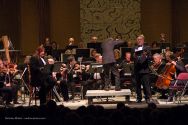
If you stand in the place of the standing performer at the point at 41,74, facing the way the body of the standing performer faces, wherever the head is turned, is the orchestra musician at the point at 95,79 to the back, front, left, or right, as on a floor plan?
left

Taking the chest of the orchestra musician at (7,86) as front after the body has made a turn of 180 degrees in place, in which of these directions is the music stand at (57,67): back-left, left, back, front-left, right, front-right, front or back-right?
back-right

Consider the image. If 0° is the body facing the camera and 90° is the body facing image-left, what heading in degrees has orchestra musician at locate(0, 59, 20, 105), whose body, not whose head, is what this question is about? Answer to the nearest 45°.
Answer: approximately 315°

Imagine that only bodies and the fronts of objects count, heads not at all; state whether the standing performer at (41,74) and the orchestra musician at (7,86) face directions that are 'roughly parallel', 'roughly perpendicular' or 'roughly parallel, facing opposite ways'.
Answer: roughly parallel

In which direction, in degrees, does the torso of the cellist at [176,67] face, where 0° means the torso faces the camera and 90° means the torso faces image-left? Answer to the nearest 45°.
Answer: approximately 90°

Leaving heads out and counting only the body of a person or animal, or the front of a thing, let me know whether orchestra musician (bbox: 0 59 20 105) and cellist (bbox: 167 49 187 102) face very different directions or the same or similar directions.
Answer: very different directions

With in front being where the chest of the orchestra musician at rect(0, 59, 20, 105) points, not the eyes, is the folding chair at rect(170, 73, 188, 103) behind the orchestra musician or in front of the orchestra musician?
in front

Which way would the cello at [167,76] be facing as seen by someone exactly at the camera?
facing the viewer and to the left of the viewer

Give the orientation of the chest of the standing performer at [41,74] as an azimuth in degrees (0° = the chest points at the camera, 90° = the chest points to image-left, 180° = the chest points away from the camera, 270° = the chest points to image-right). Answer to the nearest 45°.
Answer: approximately 315°

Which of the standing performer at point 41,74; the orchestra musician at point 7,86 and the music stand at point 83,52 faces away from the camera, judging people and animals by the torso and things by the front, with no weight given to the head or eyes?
the music stand

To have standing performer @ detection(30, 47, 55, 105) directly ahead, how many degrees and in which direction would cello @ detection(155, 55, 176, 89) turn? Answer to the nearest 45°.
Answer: approximately 45° to its right

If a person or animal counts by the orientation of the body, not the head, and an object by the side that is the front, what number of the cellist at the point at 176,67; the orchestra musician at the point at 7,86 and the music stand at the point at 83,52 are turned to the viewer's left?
1

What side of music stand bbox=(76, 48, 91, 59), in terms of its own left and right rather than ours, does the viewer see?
back

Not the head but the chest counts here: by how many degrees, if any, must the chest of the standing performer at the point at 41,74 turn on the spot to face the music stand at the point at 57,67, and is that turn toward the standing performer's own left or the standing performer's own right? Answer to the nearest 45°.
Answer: approximately 90° to the standing performer's own left

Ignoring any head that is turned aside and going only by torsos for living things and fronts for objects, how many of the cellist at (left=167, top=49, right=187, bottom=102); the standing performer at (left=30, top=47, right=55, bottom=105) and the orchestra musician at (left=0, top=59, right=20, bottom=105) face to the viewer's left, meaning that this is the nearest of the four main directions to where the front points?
1

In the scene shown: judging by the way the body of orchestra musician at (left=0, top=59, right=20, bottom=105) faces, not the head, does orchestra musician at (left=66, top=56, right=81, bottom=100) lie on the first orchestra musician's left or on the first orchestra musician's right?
on the first orchestra musician's left
